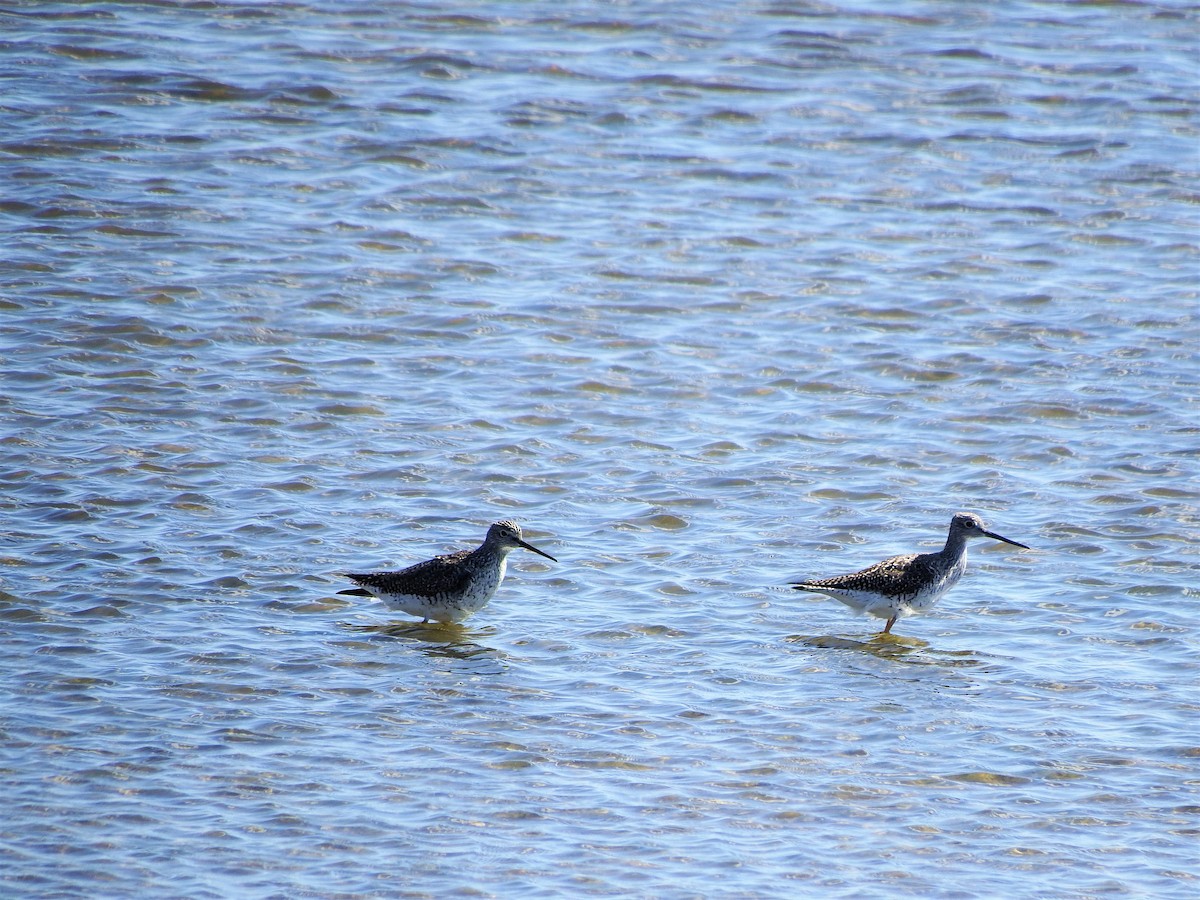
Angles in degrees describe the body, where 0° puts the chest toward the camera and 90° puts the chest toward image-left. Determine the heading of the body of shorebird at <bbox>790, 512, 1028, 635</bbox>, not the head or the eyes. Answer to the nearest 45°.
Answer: approximately 270°

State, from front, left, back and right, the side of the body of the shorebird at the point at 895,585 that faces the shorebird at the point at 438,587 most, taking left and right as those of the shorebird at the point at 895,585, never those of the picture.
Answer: back

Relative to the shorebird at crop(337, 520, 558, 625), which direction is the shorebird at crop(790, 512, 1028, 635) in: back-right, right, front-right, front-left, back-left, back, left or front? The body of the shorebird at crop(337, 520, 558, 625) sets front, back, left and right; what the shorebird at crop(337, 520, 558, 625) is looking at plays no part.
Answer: front

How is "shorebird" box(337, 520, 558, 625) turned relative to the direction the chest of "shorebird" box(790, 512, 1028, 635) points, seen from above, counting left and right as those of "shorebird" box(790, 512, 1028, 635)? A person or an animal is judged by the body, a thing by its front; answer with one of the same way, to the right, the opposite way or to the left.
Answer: the same way

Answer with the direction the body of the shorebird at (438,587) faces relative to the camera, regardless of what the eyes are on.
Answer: to the viewer's right

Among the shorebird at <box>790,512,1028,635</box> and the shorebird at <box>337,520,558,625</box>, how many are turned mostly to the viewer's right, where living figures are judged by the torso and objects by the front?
2
